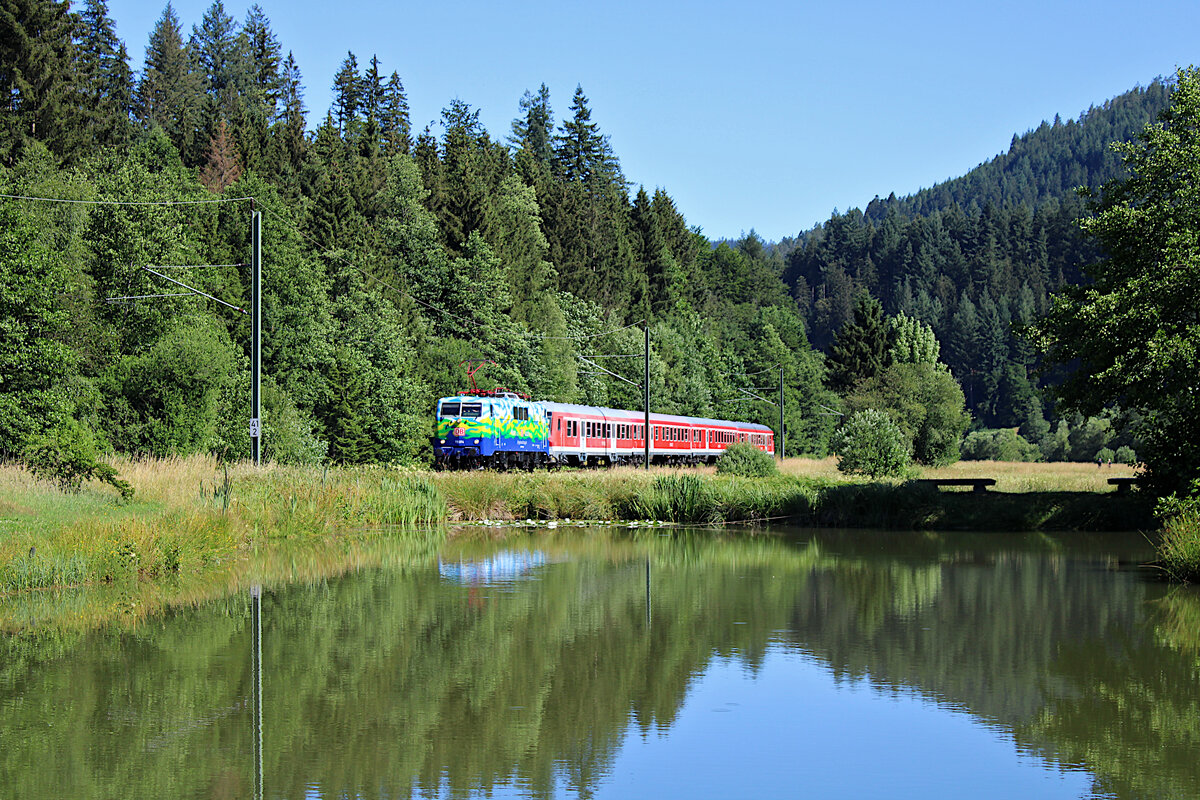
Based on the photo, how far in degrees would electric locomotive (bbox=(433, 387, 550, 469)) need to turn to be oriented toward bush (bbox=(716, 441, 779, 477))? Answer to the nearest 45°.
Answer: approximately 90° to its left

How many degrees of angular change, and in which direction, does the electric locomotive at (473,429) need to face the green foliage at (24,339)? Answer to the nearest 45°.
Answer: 0° — it already faces it

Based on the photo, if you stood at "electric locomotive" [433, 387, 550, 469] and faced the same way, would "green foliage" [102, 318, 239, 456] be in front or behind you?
in front

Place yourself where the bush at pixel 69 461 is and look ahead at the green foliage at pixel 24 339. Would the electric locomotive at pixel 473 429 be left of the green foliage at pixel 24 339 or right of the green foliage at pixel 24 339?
right

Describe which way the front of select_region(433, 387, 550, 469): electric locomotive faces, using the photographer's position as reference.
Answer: facing the viewer and to the left of the viewer

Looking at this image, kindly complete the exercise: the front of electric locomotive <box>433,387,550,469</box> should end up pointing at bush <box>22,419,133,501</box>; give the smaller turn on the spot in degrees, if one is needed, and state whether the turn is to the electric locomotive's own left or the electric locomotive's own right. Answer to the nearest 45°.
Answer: approximately 45° to the electric locomotive's own left

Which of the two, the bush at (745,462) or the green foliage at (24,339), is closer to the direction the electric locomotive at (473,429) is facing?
the green foliage

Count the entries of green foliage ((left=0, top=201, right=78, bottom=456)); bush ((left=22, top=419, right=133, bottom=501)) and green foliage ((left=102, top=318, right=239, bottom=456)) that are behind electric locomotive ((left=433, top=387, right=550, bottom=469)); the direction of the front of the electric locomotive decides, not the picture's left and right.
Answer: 0
